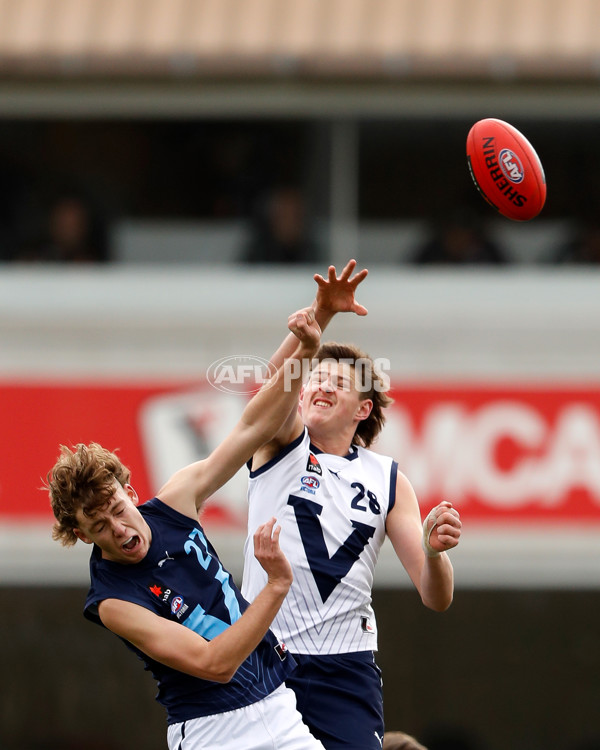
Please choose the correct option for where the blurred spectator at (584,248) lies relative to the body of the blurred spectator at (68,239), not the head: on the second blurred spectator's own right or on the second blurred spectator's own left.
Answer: on the second blurred spectator's own left

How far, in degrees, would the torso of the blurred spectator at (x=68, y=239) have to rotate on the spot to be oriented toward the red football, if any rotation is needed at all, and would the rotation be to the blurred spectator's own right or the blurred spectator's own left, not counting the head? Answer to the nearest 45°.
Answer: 0° — they already face it

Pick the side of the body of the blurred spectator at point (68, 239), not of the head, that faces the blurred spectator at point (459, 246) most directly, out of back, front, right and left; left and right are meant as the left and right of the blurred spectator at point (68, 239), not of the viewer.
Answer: left

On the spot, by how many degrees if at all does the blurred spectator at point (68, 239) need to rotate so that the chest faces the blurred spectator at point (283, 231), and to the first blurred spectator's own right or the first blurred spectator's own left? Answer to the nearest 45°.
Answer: approximately 90° to the first blurred spectator's own left

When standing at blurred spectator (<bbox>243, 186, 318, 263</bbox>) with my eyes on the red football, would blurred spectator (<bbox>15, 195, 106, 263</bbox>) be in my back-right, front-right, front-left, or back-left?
back-right

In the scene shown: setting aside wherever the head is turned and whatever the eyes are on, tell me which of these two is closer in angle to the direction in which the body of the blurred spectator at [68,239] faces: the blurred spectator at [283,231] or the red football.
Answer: the red football

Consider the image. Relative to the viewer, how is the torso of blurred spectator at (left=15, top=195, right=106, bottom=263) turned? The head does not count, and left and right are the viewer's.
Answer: facing the viewer
